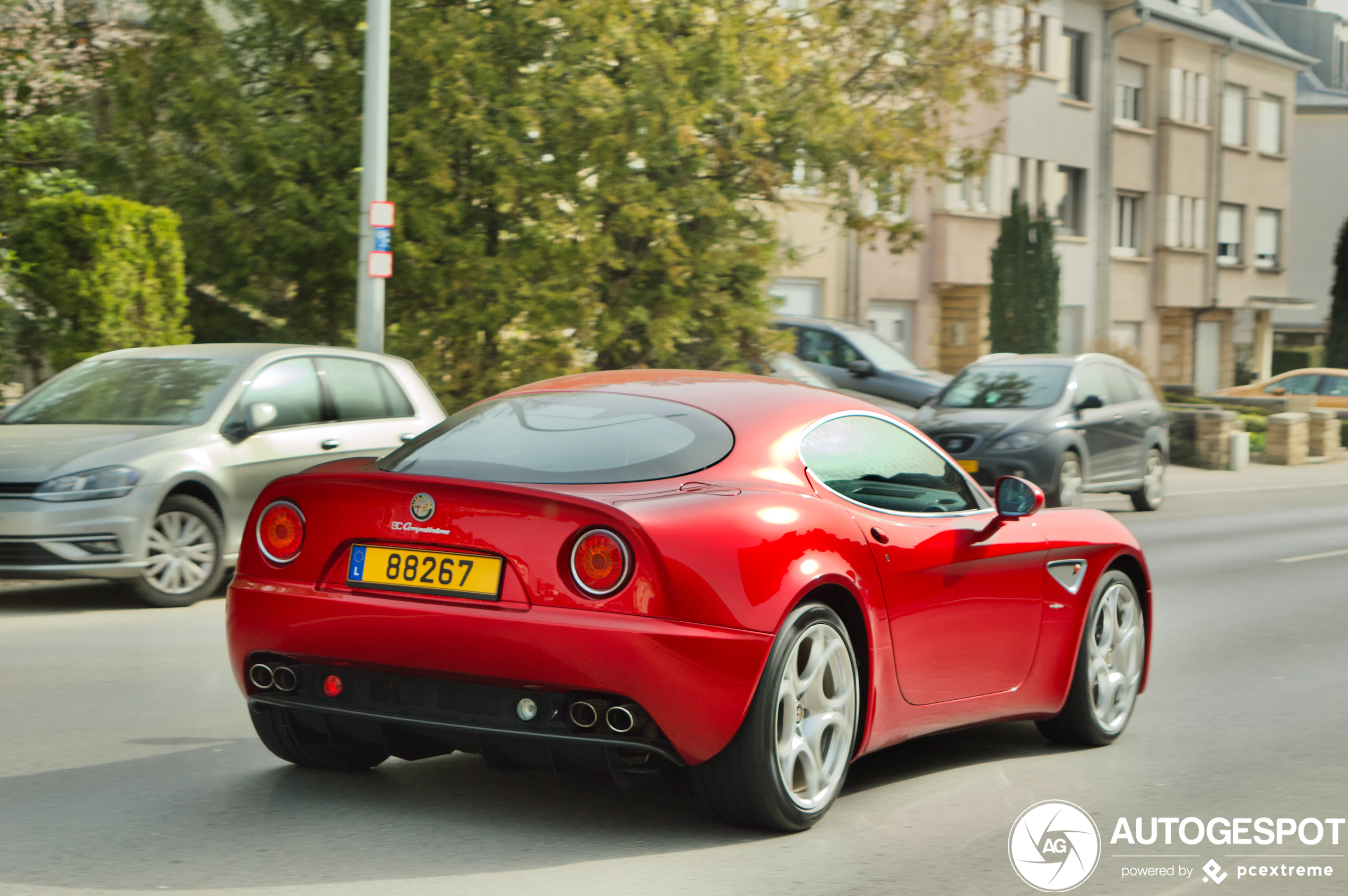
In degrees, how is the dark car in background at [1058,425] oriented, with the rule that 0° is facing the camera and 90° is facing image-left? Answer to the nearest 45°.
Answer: approximately 45°

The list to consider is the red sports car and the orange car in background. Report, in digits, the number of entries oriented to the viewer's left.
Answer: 1

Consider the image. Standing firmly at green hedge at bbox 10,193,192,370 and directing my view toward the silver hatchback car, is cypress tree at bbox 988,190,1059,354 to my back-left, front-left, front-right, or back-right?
back-left

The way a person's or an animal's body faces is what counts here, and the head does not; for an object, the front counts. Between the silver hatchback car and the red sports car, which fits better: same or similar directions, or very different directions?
very different directions

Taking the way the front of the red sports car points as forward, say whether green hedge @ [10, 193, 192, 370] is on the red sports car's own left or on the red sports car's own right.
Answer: on the red sports car's own left

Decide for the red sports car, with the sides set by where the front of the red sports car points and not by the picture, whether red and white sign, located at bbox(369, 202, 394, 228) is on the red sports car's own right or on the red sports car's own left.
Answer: on the red sports car's own left

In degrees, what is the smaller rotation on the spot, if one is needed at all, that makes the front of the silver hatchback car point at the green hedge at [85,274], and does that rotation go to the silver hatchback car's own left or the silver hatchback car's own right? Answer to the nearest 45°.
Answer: approximately 135° to the silver hatchback car's own right

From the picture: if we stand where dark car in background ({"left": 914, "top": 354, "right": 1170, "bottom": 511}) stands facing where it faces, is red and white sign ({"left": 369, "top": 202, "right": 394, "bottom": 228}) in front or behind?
in front

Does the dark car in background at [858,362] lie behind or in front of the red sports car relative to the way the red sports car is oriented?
in front

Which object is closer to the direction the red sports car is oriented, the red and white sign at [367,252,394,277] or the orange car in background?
the orange car in background

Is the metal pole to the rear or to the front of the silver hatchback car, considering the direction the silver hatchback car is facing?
to the rear

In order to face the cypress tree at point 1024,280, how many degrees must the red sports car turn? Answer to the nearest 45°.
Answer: approximately 45° to its left

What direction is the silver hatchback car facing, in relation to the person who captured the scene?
facing the viewer and to the left of the viewer

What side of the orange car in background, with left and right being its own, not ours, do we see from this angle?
left
